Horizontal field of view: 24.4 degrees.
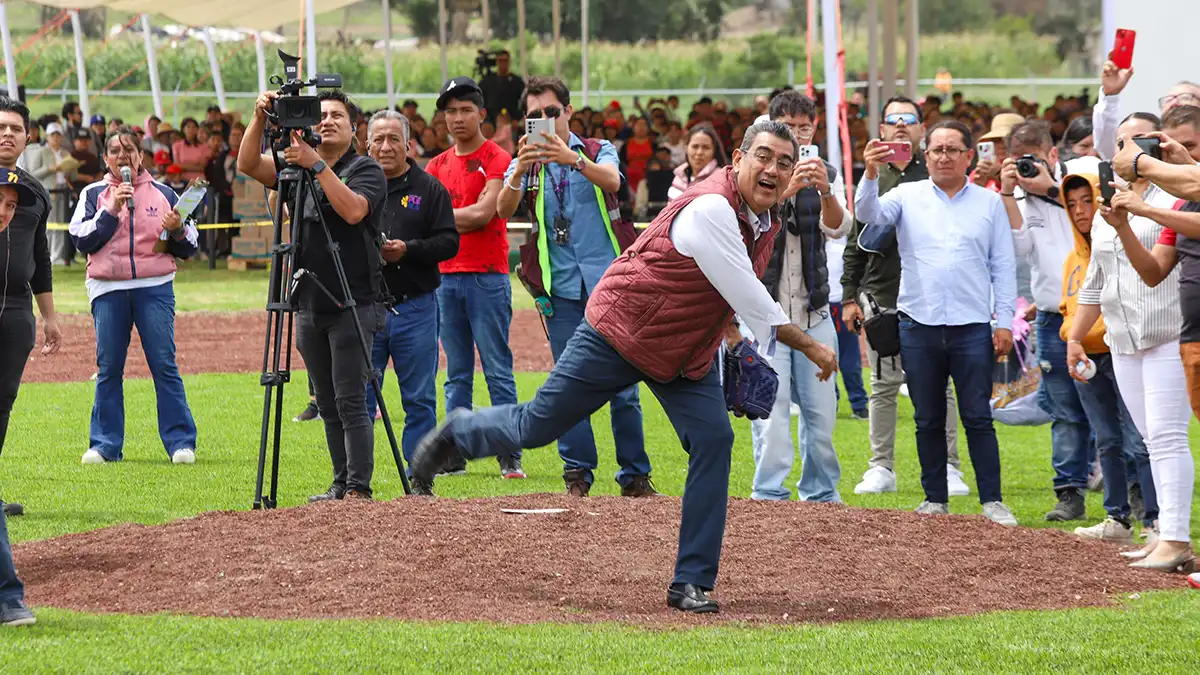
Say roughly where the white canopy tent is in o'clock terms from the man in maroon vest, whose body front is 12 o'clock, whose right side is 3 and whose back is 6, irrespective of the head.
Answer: The white canopy tent is roughly at 7 o'clock from the man in maroon vest.

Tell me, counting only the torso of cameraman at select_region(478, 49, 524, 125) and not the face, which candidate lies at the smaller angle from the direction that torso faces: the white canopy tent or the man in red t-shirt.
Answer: the man in red t-shirt

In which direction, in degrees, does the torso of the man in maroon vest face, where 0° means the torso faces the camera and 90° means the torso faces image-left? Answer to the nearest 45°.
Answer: approximately 315°

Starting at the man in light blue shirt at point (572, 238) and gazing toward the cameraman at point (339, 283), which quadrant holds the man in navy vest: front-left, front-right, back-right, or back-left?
back-left
